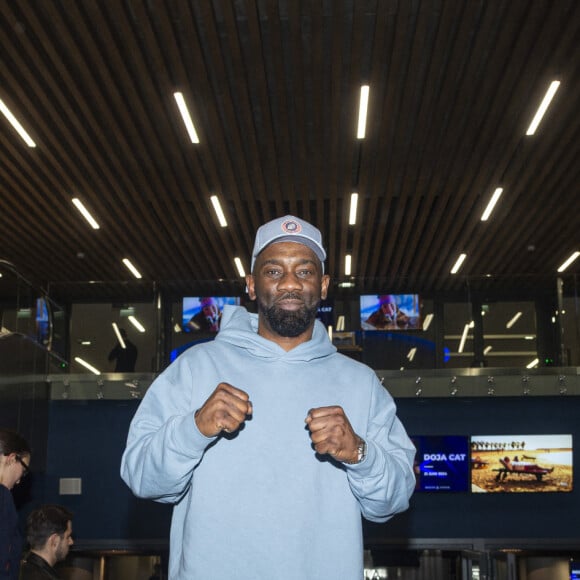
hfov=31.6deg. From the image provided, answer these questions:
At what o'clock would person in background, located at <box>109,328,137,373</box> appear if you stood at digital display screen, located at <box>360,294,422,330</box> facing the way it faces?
The person in background is roughly at 3 o'clock from the digital display screen.

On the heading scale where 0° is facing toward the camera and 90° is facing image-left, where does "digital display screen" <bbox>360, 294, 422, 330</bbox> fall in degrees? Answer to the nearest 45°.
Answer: approximately 0°

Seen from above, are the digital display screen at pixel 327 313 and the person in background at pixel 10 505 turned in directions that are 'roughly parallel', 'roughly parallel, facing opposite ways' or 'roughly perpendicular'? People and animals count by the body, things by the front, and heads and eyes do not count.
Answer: roughly perpendicular

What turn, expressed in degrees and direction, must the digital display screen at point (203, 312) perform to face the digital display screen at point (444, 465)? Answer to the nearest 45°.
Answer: approximately 90° to its left

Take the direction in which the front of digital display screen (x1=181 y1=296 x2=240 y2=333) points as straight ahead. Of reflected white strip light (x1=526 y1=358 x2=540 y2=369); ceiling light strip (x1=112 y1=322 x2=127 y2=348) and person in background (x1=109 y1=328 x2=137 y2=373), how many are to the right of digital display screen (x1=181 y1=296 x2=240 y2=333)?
2

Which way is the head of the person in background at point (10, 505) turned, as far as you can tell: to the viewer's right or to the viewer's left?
to the viewer's right

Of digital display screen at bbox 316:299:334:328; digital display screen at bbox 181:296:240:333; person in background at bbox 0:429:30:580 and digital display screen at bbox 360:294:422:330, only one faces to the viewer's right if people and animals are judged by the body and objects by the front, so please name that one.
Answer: the person in background

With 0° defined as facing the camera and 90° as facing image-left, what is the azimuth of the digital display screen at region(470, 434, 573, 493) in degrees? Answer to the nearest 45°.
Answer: approximately 0°

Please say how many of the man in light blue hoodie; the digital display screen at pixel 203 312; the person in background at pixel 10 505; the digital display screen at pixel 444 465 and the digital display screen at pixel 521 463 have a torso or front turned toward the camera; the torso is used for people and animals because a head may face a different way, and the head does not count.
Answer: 4

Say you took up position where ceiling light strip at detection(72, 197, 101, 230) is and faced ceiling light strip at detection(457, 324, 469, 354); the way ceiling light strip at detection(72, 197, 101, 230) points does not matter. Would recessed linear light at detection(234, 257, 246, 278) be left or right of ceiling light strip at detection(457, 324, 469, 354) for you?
left

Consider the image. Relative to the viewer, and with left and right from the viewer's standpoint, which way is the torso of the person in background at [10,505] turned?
facing to the right of the viewer

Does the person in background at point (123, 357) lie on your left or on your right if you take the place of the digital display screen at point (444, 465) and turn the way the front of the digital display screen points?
on your right
